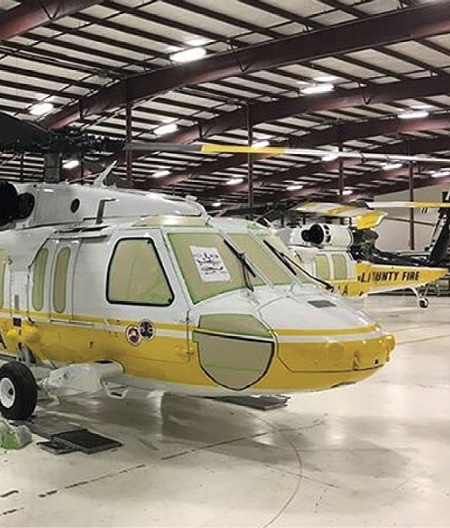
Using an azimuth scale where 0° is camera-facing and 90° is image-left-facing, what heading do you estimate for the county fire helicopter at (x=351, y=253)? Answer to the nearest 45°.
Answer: approximately 90°

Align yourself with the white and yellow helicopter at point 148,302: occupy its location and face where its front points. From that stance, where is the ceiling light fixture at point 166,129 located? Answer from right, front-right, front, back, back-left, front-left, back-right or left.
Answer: back-left

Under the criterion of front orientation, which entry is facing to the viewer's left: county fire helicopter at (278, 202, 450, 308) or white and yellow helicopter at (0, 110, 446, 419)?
the county fire helicopter

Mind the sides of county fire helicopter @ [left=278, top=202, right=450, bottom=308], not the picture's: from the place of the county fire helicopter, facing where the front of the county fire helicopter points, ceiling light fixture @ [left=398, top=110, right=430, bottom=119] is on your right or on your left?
on your right

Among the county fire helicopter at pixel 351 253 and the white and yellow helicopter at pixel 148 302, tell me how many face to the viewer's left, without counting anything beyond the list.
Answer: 1

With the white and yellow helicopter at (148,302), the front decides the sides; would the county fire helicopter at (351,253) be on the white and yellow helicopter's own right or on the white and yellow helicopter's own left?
on the white and yellow helicopter's own left

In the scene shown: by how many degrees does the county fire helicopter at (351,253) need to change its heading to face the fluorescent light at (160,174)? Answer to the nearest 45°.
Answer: approximately 45° to its right

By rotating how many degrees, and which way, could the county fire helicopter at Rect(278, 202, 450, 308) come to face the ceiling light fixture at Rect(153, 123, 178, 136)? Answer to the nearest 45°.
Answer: approximately 45° to its right

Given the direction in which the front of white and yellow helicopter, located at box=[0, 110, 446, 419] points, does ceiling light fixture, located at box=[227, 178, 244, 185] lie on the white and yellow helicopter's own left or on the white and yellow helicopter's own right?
on the white and yellow helicopter's own left

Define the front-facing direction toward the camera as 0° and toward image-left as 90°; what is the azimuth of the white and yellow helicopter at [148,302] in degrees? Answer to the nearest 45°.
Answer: approximately 315°
